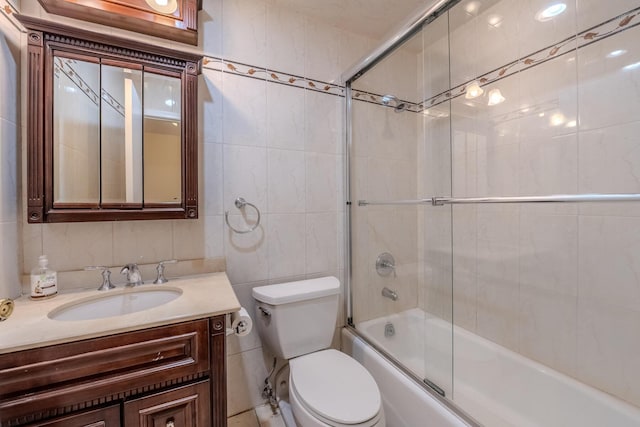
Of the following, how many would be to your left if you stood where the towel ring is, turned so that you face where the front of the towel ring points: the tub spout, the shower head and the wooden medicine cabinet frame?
2

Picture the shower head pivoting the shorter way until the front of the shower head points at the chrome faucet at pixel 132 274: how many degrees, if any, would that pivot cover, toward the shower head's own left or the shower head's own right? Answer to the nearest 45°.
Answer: approximately 90° to the shower head's own right

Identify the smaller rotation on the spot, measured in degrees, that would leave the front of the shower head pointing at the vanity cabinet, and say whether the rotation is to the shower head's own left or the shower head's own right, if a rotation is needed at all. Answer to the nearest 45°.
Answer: approximately 90° to the shower head's own right

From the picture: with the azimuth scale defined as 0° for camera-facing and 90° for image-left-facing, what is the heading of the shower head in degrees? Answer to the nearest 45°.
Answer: approximately 315°

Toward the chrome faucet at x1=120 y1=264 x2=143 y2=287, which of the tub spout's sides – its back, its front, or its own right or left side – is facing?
right

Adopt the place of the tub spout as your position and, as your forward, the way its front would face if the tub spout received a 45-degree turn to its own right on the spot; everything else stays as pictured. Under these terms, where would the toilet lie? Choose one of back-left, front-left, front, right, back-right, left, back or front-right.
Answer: front-right

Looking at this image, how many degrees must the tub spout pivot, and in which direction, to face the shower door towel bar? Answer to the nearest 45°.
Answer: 0° — it already faces it

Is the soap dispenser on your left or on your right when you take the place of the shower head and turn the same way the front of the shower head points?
on your right
